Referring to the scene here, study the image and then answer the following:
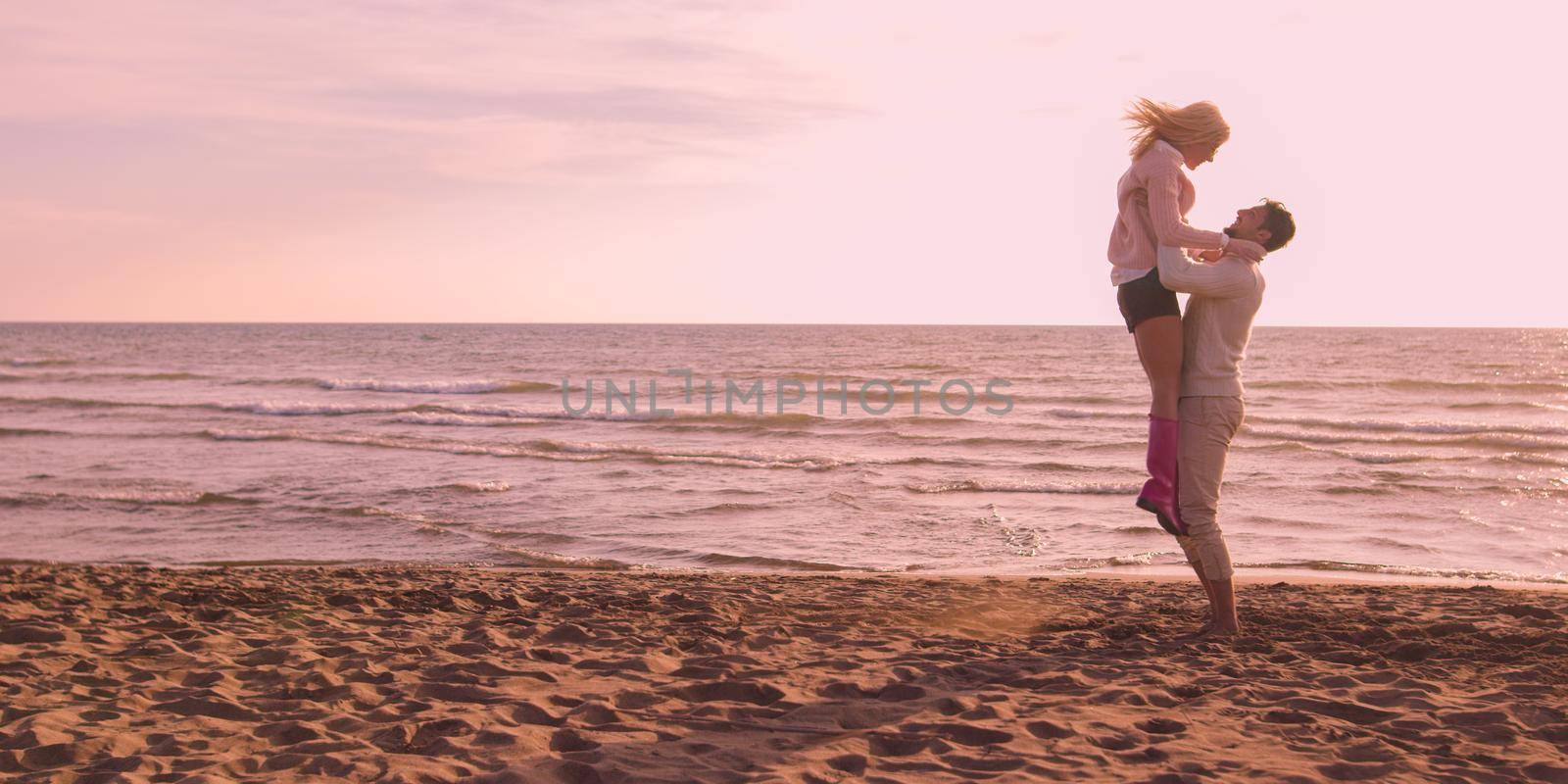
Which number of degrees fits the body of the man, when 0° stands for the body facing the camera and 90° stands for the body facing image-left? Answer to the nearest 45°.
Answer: approximately 90°

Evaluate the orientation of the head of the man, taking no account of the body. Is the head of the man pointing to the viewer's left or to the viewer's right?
to the viewer's left

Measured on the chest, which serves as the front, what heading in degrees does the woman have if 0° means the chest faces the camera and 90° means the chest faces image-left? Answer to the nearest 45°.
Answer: approximately 270°

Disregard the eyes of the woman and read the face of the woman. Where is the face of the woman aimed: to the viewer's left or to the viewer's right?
to the viewer's right
